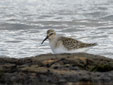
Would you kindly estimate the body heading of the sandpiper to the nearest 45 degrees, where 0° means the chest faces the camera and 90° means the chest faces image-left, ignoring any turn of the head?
approximately 90°
